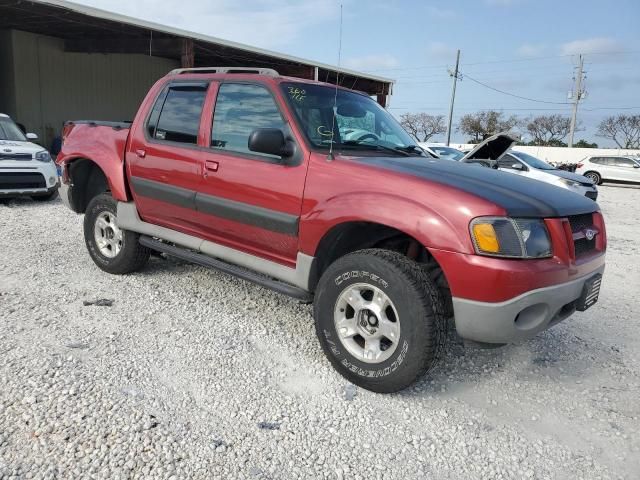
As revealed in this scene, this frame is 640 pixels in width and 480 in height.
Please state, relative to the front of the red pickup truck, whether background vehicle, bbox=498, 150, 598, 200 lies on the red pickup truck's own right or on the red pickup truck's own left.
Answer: on the red pickup truck's own left

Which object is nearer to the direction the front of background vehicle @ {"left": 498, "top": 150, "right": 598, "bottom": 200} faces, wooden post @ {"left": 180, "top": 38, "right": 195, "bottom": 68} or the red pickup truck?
the red pickup truck

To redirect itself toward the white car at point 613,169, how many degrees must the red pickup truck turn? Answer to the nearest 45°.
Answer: approximately 90° to its left

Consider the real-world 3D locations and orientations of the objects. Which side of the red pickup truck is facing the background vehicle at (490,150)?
left
